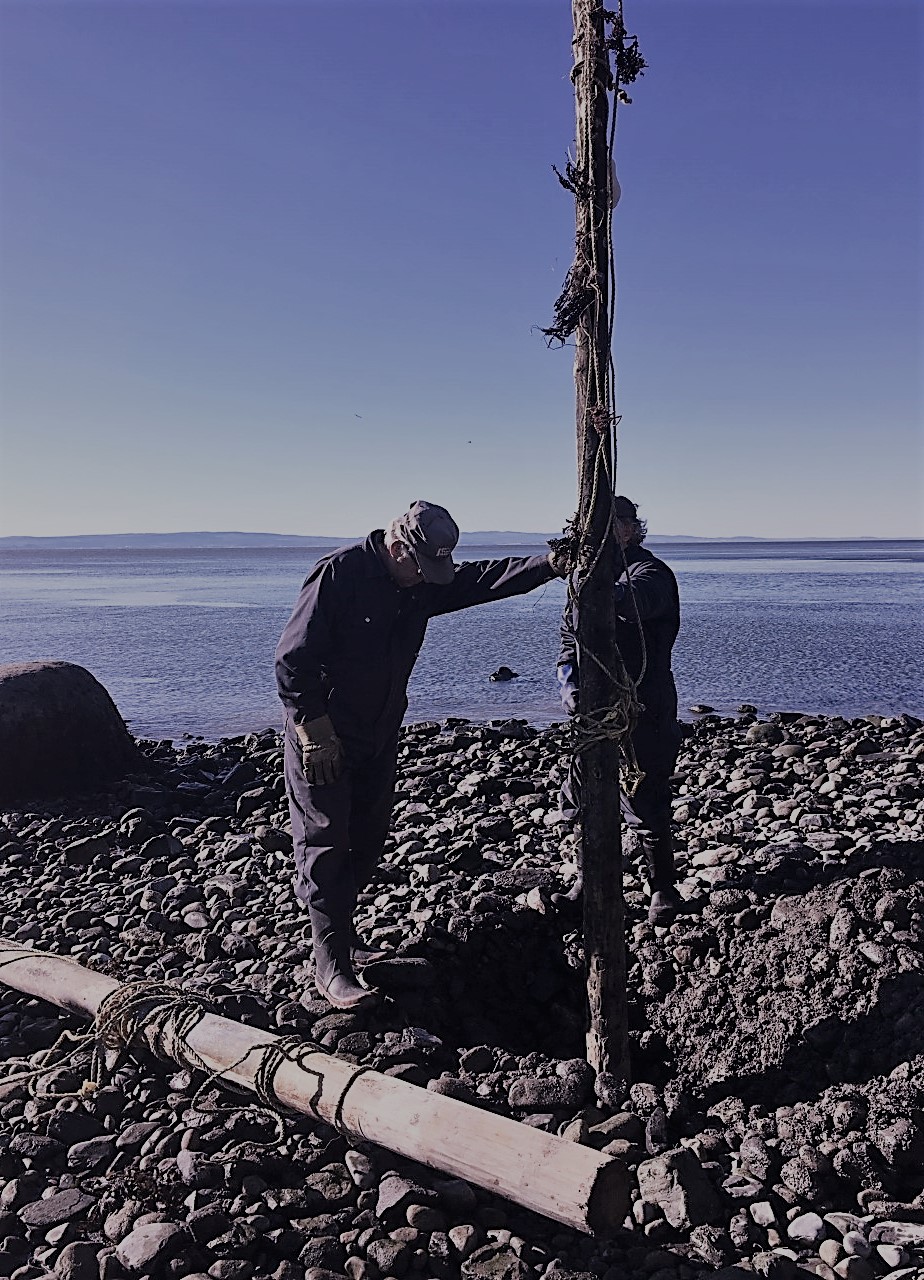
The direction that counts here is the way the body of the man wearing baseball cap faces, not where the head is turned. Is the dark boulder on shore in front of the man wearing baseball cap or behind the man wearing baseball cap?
behind

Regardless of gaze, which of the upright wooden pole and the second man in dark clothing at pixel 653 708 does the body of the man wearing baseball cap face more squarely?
the upright wooden pole

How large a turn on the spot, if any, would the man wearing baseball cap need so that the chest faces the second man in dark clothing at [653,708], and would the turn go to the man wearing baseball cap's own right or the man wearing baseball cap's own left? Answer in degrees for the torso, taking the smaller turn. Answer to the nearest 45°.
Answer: approximately 90° to the man wearing baseball cap's own left

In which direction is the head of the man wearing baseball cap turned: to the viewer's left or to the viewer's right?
to the viewer's right

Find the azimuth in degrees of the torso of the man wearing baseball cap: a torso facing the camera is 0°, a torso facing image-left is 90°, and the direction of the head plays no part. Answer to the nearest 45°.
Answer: approximately 315°

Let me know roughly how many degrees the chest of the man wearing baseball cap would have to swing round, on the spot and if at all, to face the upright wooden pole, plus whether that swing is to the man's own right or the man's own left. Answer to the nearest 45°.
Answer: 0° — they already face it
